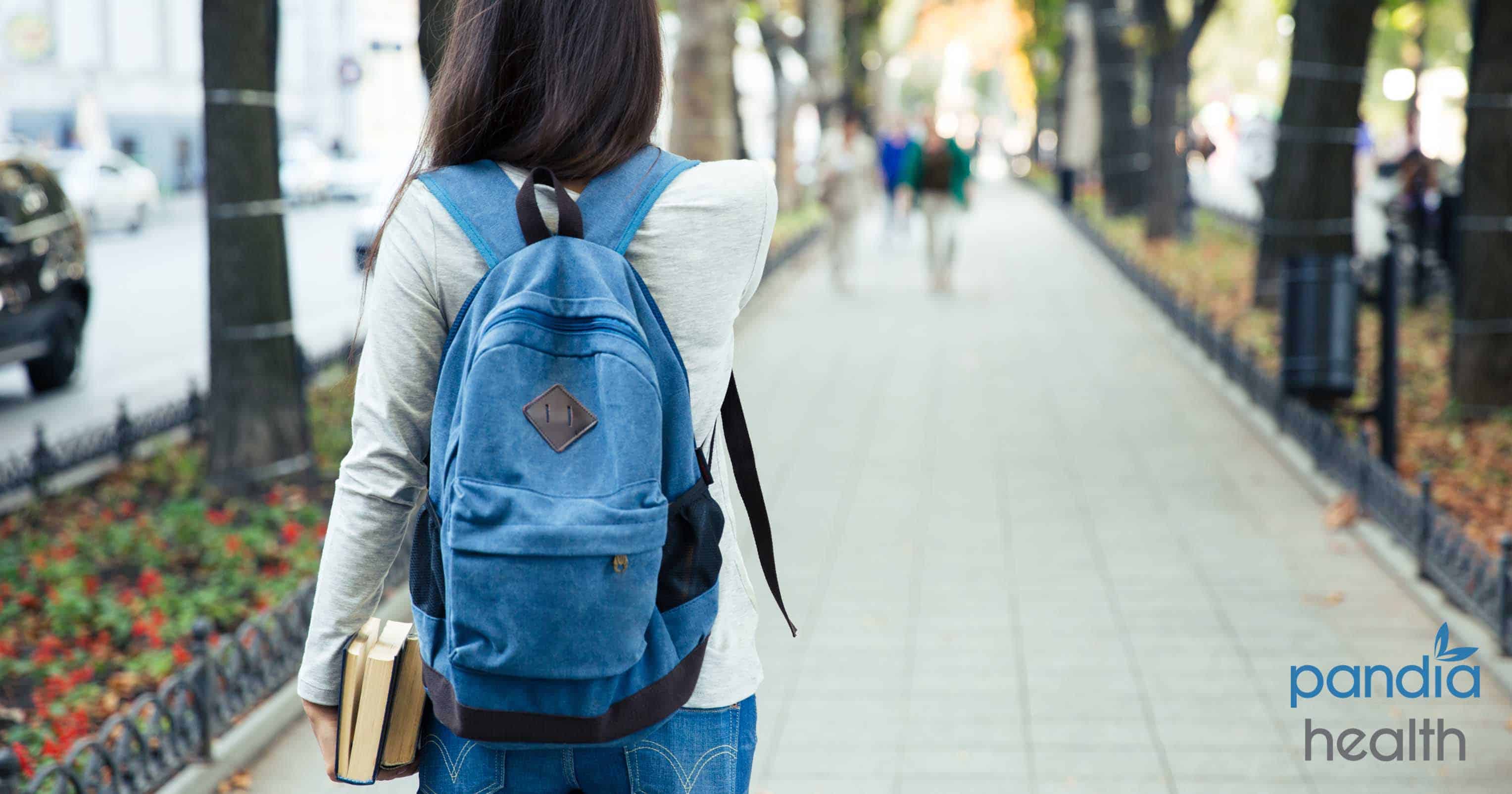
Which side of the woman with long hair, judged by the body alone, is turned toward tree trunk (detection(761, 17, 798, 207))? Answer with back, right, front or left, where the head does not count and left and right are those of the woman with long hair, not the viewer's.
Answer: front

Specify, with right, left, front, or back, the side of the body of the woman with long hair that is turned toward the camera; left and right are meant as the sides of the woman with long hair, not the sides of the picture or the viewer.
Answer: back

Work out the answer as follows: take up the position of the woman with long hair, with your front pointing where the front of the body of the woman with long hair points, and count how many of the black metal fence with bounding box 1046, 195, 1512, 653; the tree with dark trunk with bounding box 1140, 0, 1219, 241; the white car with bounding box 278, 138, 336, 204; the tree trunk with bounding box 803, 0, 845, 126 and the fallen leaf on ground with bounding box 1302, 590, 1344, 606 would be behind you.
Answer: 0

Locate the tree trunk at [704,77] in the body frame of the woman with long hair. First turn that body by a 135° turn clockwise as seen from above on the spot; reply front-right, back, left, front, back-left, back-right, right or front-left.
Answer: back-left

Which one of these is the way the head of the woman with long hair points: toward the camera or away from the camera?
away from the camera
